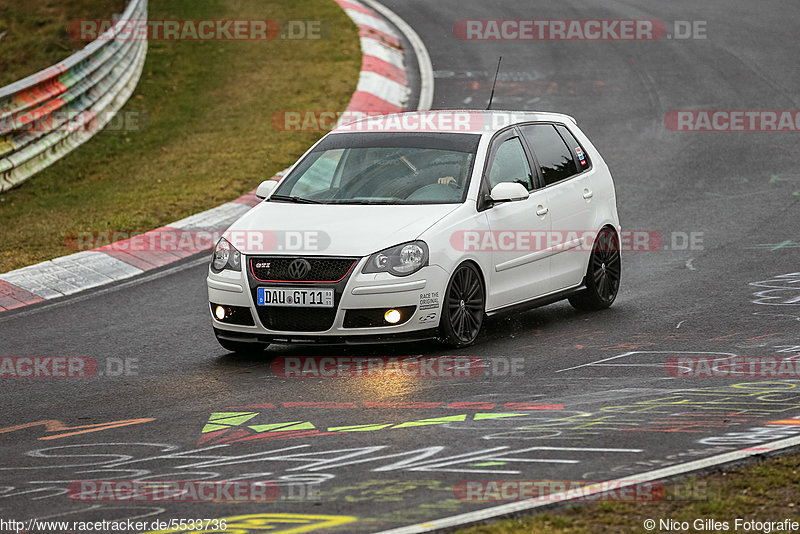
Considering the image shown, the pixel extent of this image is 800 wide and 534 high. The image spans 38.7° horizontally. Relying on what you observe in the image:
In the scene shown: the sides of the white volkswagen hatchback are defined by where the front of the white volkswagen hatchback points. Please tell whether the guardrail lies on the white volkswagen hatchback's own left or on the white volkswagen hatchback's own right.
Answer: on the white volkswagen hatchback's own right

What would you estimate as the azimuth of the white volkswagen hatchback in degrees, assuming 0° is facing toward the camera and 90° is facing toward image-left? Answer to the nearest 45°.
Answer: approximately 45°
